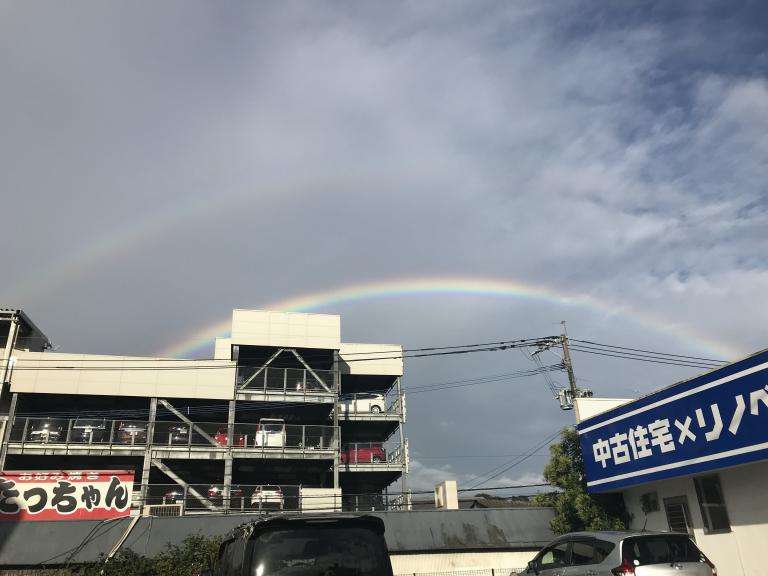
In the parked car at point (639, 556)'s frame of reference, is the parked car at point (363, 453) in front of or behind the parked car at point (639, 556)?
in front

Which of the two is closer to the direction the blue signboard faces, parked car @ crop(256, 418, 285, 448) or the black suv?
the black suv

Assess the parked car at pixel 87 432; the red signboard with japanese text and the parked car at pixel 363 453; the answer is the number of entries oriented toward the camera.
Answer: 2

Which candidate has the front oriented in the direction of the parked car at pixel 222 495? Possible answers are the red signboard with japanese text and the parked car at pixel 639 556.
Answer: the parked car at pixel 639 556

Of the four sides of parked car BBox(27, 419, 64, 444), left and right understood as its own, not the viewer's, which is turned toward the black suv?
front

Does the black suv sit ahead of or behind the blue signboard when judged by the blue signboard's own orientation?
ahead

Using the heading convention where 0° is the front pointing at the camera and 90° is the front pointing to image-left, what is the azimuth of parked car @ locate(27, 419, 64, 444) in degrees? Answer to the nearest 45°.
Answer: approximately 0°

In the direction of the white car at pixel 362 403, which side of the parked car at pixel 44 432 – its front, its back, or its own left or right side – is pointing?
left

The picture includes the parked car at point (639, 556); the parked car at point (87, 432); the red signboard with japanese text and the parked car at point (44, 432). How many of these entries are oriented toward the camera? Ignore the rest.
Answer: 3

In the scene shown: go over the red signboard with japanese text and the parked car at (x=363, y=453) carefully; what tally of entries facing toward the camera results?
1

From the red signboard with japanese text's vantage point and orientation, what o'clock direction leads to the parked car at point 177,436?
The parked car is roughly at 7 o'clock from the red signboard with japanese text.

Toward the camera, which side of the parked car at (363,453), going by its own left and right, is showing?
left

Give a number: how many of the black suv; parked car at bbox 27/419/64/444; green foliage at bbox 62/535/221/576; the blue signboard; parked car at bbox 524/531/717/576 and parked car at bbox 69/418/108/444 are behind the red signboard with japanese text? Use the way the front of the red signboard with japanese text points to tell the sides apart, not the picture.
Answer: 2
